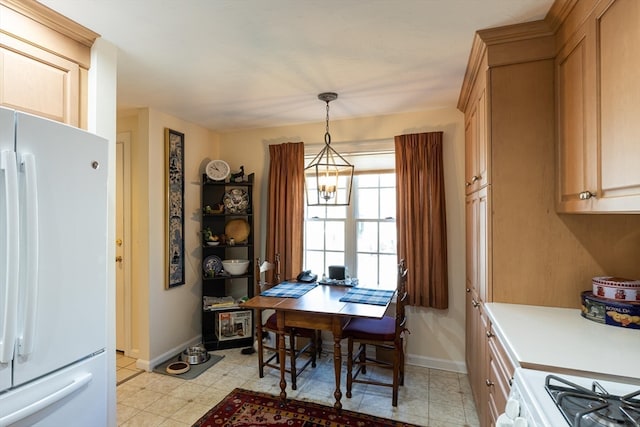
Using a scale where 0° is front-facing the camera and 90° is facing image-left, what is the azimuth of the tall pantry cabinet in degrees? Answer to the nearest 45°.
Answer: approximately 90°

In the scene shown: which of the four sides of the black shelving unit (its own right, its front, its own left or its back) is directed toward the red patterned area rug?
front

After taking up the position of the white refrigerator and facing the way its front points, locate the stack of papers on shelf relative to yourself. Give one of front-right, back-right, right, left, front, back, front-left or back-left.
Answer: left

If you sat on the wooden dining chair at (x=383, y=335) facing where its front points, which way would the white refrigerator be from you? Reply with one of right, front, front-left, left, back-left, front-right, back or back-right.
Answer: front-left

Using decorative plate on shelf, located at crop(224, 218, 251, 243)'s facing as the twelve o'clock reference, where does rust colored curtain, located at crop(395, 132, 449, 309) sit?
The rust colored curtain is roughly at 10 o'clock from the decorative plate on shelf.

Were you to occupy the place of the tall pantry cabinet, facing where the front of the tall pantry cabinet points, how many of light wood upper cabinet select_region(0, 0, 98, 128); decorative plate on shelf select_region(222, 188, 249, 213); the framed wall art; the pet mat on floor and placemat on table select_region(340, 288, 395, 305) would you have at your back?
0

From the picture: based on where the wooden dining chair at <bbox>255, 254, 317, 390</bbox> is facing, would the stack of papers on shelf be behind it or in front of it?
behind

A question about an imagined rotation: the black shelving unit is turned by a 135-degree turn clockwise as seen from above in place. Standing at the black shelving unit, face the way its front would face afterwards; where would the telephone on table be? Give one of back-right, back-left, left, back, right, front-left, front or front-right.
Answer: back

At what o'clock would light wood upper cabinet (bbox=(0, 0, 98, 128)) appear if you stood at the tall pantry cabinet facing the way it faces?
The light wood upper cabinet is roughly at 11 o'clock from the tall pantry cabinet.

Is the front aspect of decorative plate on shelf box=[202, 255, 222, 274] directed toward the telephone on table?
no

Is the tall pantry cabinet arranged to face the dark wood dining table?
yes

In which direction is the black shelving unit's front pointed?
toward the camera

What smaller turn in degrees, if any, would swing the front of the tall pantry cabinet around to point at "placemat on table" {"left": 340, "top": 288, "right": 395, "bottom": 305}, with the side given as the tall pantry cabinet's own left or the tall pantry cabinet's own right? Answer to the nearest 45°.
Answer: approximately 45° to the tall pantry cabinet's own right

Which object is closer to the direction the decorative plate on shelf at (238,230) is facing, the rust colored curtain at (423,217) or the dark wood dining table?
the dark wood dining table

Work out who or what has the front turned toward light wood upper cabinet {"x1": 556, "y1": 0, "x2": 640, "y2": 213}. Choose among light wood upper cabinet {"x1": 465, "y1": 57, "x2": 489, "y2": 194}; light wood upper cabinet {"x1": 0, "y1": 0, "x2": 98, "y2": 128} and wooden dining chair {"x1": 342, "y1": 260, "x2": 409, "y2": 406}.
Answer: light wood upper cabinet {"x1": 0, "y1": 0, "x2": 98, "y2": 128}

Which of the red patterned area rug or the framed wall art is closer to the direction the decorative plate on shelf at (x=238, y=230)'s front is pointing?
the red patterned area rug

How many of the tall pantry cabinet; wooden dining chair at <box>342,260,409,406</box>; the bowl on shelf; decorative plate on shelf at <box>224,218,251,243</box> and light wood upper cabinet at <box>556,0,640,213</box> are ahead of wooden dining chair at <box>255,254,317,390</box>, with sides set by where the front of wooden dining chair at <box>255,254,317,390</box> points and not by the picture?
3

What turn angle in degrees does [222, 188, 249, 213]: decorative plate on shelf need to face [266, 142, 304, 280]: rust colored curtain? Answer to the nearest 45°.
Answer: approximately 45° to its left

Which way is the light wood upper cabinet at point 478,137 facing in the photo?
to the viewer's left

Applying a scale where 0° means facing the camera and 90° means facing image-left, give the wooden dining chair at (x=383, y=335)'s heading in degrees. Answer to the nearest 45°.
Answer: approximately 90°

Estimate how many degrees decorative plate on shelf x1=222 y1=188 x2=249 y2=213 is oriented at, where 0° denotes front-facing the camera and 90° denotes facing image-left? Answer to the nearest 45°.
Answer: approximately 0°

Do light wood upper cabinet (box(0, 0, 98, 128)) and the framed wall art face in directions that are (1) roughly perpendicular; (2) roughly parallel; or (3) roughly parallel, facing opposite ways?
roughly parallel

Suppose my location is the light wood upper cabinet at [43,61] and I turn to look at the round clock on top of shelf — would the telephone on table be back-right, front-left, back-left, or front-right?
front-right
